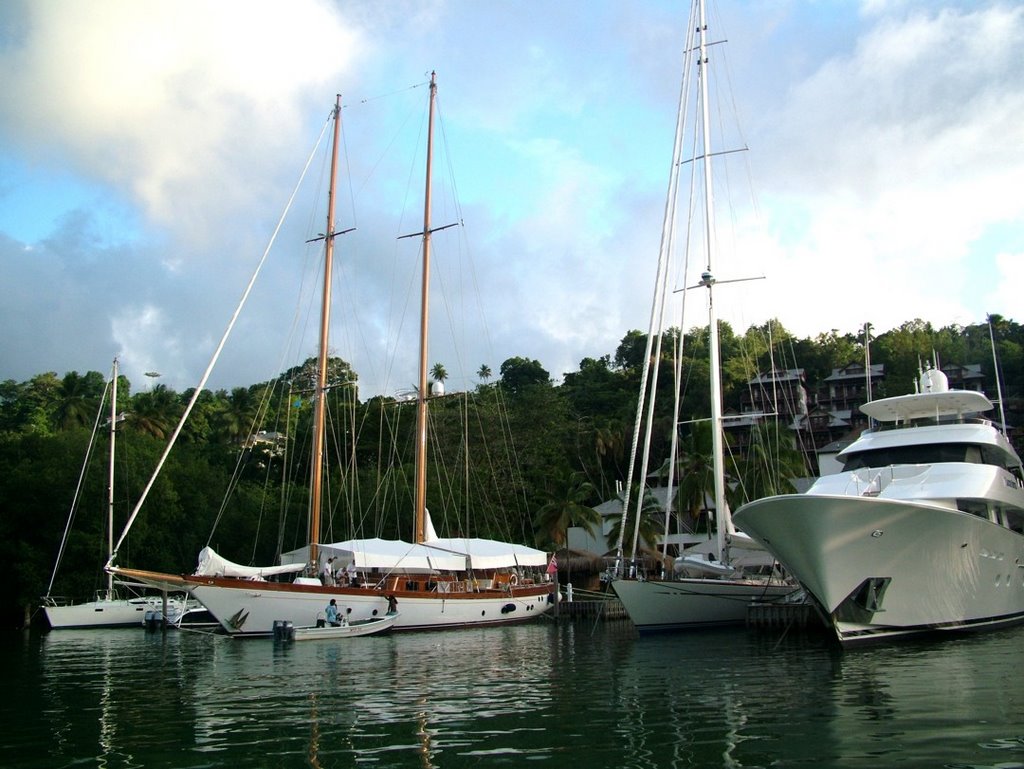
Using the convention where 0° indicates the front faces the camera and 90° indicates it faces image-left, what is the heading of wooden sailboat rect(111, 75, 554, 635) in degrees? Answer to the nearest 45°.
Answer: approximately 45°

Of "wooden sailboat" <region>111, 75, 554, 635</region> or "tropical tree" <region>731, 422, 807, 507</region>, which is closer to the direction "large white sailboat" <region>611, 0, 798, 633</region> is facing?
the wooden sailboat

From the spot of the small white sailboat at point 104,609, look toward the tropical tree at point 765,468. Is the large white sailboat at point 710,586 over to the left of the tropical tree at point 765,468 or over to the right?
right

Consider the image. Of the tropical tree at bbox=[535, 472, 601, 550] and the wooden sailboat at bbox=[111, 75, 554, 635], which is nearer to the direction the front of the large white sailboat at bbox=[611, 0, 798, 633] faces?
the wooden sailboat

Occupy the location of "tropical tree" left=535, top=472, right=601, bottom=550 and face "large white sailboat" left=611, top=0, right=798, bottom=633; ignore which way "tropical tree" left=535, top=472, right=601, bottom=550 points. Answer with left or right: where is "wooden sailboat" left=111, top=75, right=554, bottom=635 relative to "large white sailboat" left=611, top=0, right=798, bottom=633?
right

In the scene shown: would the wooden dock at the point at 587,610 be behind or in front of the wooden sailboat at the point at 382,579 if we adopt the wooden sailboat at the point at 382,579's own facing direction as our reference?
behind

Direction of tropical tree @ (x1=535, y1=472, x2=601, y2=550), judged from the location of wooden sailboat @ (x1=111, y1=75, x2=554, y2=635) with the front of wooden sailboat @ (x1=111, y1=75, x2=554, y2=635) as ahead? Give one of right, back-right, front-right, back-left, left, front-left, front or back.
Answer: back

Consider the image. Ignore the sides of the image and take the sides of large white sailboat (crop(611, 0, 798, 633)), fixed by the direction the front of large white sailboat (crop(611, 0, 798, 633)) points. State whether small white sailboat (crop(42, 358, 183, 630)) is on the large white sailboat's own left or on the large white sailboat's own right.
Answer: on the large white sailboat's own right

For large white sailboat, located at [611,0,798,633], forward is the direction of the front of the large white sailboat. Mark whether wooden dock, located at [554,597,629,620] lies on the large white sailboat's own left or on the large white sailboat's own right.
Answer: on the large white sailboat's own right
